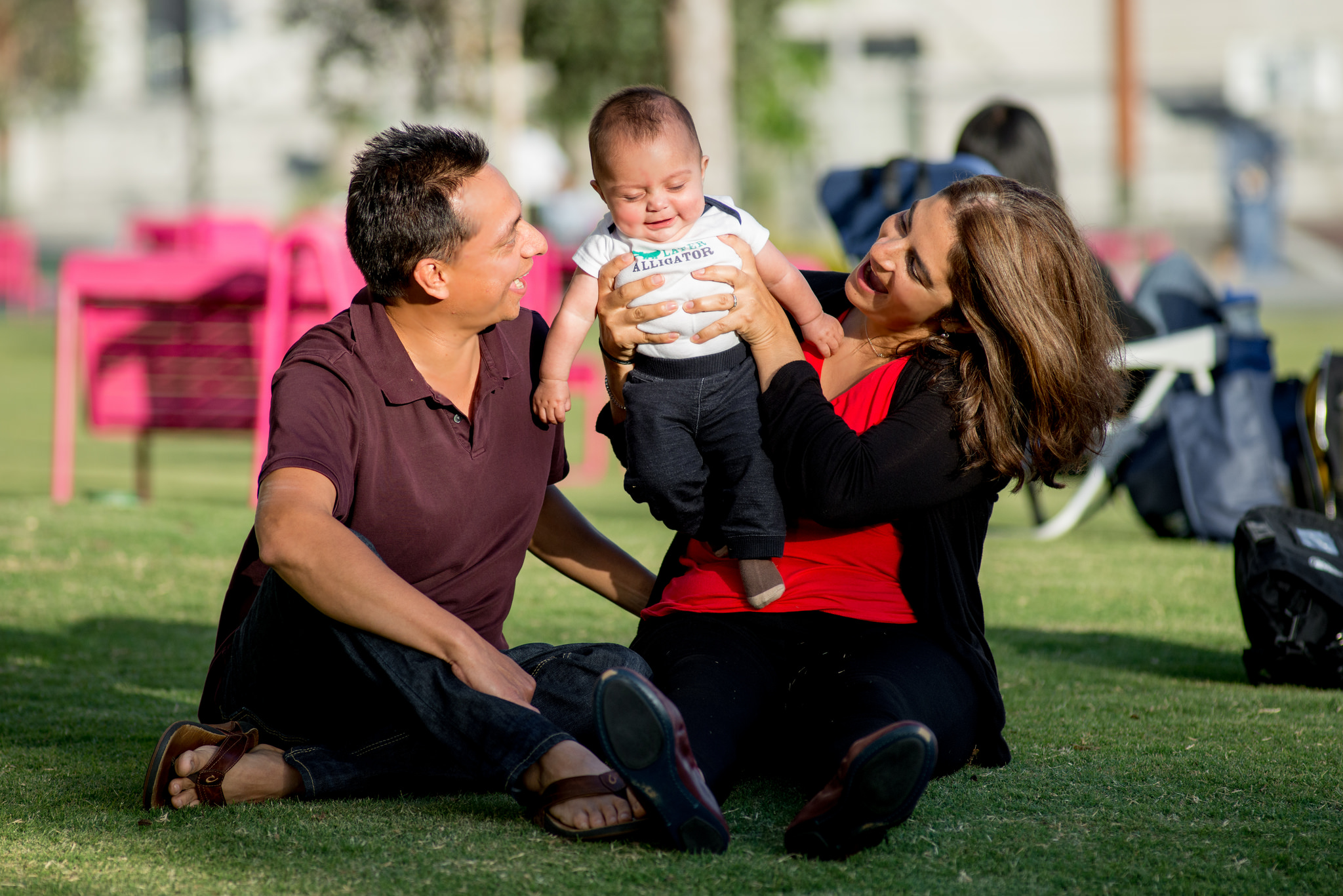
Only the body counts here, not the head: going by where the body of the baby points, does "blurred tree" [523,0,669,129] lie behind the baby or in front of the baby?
behind

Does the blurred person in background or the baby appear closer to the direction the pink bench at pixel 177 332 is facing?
the baby

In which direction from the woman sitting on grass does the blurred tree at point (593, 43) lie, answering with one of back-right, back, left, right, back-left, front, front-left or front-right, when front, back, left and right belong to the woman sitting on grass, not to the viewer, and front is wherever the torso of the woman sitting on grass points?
back-right

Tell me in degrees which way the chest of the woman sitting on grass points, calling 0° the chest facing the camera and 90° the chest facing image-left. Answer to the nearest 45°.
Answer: approximately 45°

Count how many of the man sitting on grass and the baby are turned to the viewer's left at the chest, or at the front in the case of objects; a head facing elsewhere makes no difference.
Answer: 0

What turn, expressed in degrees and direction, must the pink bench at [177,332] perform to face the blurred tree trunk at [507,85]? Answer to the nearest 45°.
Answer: approximately 135° to its right

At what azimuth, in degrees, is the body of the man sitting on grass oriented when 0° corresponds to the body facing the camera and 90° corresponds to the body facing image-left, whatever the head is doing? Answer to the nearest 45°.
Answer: approximately 315°

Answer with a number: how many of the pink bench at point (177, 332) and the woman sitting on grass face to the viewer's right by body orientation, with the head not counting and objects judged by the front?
0

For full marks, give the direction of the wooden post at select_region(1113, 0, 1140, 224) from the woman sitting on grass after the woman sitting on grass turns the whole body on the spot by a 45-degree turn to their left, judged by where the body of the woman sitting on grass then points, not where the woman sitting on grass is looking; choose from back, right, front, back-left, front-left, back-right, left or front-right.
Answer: back
